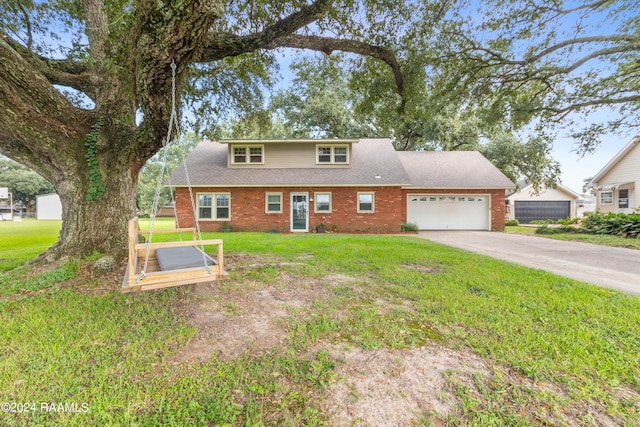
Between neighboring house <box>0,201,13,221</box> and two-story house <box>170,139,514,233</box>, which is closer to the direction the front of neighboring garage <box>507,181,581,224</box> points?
the two-story house

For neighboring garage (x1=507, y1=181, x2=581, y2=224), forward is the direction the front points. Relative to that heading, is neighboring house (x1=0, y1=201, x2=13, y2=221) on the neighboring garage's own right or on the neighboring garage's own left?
on the neighboring garage's own right

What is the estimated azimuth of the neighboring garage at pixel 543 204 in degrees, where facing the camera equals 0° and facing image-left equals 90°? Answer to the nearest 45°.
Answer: approximately 0°

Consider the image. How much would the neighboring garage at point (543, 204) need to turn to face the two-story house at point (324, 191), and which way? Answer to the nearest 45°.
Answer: approximately 45° to its right

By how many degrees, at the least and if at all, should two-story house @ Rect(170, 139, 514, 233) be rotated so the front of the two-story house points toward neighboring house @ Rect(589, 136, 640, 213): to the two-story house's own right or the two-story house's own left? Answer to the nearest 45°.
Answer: approximately 90° to the two-story house's own left

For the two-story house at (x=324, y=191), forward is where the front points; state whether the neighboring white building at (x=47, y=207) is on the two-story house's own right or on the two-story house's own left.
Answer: on the two-story house's own right

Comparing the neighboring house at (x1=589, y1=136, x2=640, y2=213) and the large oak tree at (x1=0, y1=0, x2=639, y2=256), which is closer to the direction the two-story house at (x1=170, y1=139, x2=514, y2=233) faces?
the large oak tree

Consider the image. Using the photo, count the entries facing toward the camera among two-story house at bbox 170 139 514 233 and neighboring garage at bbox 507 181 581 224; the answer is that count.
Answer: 2

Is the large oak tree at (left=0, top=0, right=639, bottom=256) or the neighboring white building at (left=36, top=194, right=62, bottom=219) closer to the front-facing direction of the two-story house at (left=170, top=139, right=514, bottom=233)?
the large oak tree

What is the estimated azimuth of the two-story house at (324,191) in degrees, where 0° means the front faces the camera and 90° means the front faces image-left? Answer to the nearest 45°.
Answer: approximately 0°

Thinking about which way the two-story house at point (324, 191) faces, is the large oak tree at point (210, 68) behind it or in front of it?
in front
